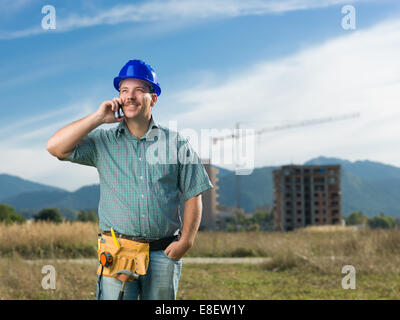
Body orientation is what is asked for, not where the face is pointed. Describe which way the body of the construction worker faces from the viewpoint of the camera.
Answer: toward the camera
